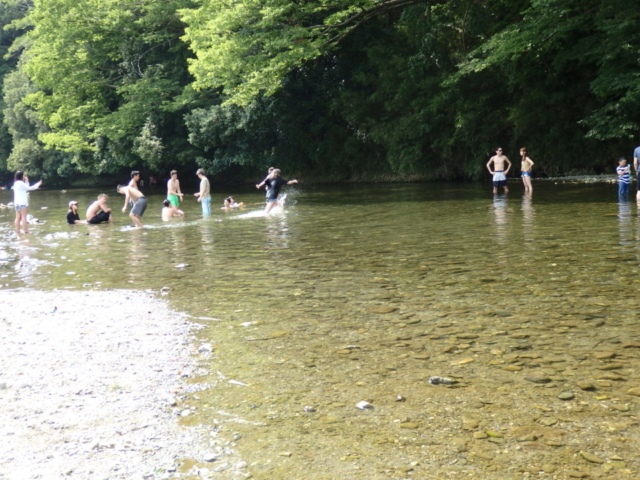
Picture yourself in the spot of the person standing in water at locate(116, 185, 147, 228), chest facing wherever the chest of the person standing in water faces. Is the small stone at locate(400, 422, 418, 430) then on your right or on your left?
on your left

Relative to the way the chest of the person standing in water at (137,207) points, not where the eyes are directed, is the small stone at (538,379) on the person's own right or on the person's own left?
on the person's own left

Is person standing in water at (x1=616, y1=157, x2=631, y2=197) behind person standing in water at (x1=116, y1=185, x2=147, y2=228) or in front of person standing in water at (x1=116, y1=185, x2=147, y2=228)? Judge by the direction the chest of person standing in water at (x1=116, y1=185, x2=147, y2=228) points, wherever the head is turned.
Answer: behind

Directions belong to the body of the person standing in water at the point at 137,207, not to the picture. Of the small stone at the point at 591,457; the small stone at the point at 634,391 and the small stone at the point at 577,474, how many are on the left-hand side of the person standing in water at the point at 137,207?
3

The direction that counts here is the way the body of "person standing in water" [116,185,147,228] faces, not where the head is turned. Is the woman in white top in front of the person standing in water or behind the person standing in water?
in front

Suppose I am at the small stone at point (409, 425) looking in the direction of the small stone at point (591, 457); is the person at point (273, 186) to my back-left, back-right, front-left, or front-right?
back-left
